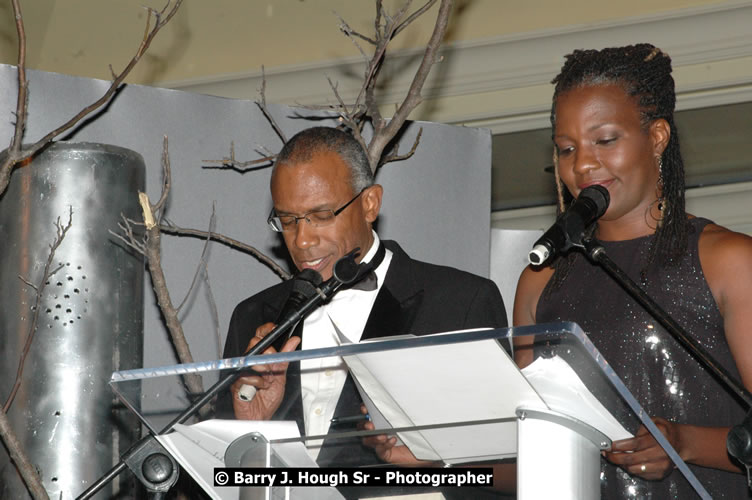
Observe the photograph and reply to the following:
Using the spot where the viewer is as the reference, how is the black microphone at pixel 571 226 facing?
facing away from the viewer and to the right of the viewer

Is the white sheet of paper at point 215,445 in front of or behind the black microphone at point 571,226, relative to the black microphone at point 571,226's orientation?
behind

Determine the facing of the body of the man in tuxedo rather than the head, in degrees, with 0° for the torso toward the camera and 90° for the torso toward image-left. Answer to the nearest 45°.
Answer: approximately 45°

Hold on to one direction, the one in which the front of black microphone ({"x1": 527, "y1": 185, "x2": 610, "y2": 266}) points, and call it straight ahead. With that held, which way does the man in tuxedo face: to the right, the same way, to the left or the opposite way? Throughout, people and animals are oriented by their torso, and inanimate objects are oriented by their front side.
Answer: the opposite way

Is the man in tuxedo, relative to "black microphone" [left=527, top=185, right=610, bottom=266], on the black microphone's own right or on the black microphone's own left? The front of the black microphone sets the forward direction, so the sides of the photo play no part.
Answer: on the black microphone's own left

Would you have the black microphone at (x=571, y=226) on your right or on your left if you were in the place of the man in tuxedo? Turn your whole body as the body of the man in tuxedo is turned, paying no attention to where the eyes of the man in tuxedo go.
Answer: on your left

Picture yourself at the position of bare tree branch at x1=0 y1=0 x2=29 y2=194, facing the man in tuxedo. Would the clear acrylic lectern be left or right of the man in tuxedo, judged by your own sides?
right
